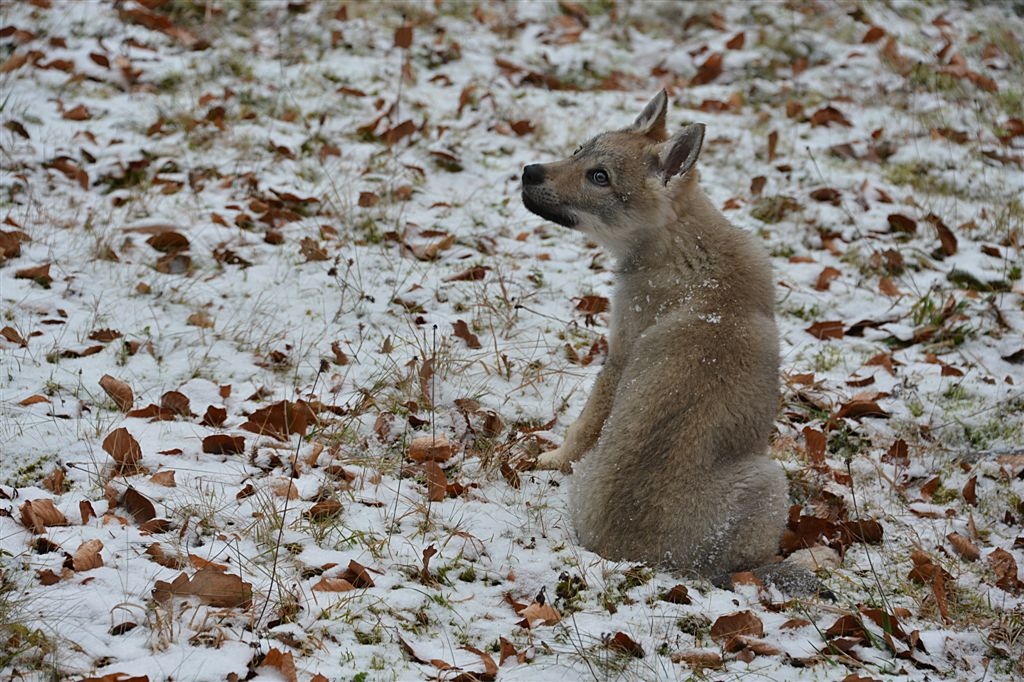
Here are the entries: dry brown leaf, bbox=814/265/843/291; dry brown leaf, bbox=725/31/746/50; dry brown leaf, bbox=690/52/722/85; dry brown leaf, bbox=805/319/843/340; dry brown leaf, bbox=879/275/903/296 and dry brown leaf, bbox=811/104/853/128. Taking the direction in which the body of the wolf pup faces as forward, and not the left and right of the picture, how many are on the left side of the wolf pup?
0

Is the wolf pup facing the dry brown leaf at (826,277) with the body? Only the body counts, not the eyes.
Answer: no

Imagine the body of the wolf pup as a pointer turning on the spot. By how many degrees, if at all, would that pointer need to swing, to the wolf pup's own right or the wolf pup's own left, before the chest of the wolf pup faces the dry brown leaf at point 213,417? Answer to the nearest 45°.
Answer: approximately 45° to the wolf pup's own left

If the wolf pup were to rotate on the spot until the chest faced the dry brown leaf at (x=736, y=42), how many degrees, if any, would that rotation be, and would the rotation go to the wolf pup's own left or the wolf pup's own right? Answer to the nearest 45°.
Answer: approximately 45° to the wolf pup's own right

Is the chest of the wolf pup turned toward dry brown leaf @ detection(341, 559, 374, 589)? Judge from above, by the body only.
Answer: no

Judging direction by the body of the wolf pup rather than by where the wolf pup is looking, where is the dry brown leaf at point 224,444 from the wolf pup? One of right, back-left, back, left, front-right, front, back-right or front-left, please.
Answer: front-left

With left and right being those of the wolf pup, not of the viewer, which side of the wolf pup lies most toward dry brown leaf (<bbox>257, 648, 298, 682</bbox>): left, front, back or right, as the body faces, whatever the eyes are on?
left

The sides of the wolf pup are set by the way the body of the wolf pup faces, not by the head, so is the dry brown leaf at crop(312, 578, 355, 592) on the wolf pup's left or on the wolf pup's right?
on the wolf pup's left

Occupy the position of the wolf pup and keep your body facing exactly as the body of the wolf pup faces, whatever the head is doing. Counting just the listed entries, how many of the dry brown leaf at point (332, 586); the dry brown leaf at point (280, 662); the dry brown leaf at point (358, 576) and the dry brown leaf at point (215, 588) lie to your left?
4

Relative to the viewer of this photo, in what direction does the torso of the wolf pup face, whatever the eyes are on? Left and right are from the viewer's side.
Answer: facing away from the viewer and to the left of the viewer

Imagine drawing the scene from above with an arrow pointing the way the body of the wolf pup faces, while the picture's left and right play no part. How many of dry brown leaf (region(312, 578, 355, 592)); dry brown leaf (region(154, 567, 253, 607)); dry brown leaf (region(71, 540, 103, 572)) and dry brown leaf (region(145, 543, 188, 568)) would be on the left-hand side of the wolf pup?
4

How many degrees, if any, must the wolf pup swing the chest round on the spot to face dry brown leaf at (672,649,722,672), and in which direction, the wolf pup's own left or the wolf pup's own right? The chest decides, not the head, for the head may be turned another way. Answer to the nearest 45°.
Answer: approximately 135° to the wolf pup's own left

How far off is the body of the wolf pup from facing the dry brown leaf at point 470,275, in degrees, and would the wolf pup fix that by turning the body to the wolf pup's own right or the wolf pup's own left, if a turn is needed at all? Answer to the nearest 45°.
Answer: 0° — it already faces it

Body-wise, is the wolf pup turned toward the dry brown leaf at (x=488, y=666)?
no

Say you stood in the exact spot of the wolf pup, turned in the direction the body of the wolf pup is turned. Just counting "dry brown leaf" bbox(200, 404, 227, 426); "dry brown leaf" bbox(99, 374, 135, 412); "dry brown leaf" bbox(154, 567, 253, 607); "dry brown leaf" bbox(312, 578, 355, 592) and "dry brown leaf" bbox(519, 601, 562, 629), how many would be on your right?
0

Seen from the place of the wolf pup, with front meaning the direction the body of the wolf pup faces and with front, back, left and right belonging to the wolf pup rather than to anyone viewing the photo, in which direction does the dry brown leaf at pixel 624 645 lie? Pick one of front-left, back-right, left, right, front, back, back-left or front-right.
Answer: back-left

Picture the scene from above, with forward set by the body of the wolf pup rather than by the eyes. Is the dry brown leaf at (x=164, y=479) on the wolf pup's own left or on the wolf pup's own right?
on the wolf pup's own left

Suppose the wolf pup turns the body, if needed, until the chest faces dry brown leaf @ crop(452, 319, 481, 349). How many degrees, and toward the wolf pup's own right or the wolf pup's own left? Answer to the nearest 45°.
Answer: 0° — it already faces it

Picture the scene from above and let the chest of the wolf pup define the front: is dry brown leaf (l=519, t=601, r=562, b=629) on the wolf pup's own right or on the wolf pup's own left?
on the wolf pup's own left
